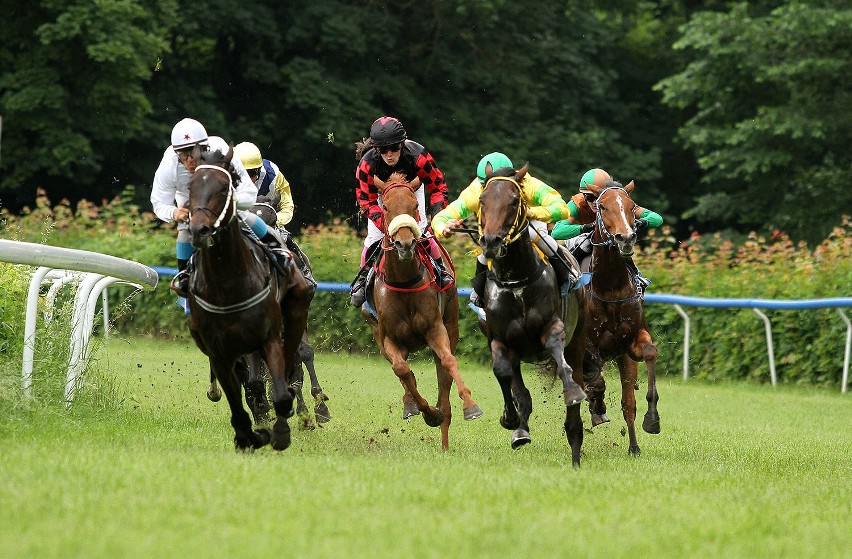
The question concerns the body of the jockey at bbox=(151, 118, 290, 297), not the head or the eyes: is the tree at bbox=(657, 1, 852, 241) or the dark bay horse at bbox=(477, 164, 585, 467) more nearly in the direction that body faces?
the dark bay horse

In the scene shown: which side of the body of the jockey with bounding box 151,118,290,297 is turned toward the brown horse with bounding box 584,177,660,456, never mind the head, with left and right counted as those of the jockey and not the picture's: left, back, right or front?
left

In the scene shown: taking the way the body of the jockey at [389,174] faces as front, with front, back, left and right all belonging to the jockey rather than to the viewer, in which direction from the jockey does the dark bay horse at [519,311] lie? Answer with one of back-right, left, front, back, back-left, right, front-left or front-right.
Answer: front-left

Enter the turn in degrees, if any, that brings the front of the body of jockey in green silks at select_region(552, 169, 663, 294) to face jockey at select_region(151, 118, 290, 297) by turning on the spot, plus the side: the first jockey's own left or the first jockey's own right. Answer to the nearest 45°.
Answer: approximately 45° to the first jockey's own right

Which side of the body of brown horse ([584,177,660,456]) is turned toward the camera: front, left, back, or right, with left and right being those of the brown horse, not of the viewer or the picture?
front

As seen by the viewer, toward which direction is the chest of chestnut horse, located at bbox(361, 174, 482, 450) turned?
toward the camera

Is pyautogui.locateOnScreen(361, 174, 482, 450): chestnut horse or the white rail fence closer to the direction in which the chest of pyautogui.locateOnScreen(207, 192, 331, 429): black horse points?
the white rail fence

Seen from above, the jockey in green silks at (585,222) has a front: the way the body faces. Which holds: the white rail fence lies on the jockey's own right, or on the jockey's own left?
on the jockey's own right
